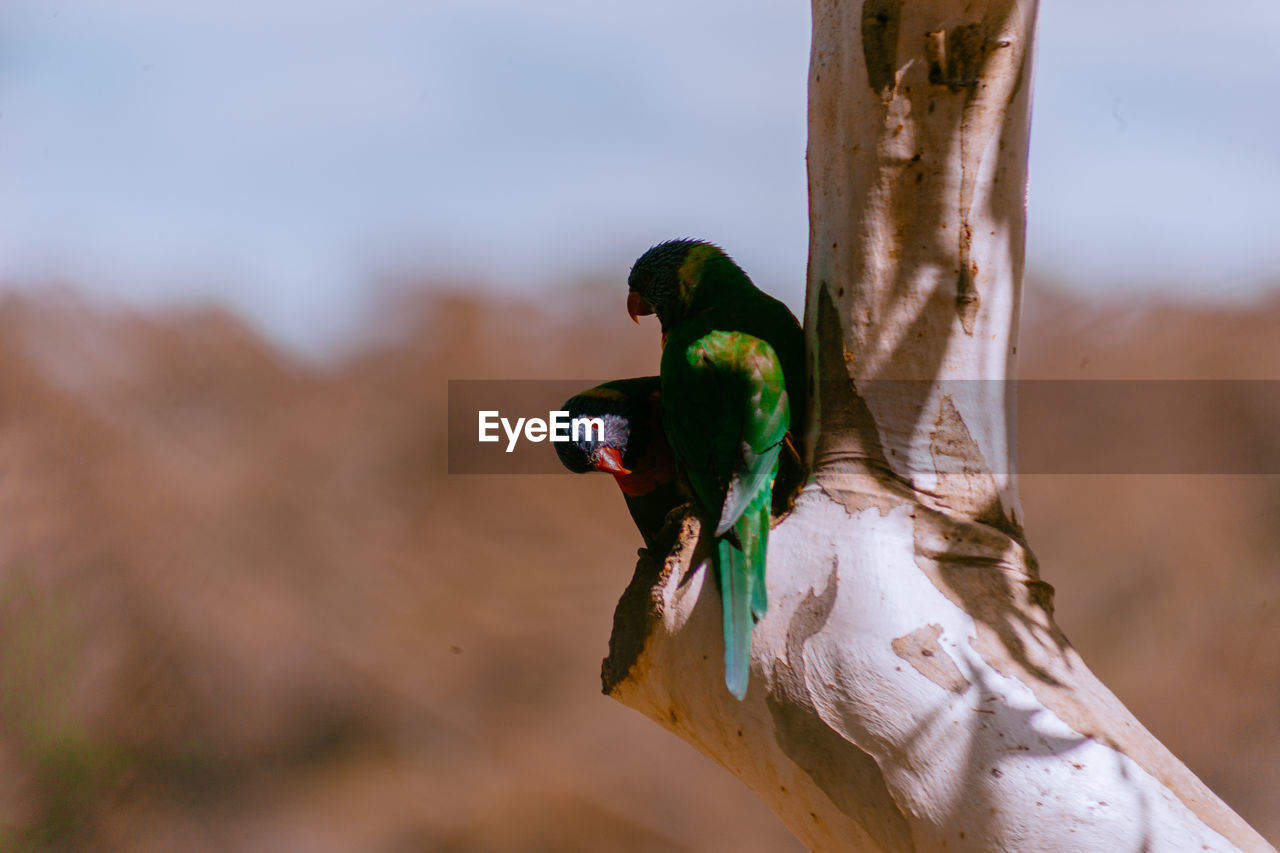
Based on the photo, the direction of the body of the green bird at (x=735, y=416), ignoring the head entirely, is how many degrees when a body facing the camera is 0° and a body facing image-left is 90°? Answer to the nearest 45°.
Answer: approximately 135°

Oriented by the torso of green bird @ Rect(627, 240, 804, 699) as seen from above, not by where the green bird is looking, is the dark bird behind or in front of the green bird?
in front

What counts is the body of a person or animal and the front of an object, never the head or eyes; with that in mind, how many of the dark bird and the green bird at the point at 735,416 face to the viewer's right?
0

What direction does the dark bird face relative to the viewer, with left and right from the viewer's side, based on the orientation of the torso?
facing the viewer and to the left of the viewer
